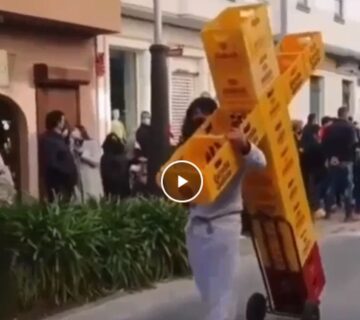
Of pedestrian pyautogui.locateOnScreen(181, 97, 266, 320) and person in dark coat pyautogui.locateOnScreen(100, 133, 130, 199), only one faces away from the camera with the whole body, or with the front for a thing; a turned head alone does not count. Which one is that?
the person in dark coat

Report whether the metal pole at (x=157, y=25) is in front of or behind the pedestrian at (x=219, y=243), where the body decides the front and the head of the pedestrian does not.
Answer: behind

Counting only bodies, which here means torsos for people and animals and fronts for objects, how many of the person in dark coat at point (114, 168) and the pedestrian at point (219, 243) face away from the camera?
1

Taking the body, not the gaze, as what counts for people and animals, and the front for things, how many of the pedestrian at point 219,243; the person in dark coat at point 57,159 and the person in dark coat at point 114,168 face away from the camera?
1

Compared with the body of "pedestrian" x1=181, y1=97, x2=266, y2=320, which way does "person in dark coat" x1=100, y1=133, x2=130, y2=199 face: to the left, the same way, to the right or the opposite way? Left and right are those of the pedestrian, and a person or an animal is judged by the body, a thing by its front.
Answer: the opposite way

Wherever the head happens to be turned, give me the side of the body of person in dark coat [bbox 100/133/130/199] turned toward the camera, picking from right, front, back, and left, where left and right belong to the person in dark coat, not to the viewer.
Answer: back

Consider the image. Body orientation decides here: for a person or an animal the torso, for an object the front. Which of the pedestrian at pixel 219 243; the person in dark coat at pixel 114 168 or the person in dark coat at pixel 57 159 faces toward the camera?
the pedestrian

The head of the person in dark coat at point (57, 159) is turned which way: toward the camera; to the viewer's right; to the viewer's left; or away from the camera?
to the viewer's right

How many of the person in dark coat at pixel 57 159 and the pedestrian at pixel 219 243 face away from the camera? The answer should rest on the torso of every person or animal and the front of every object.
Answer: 0
